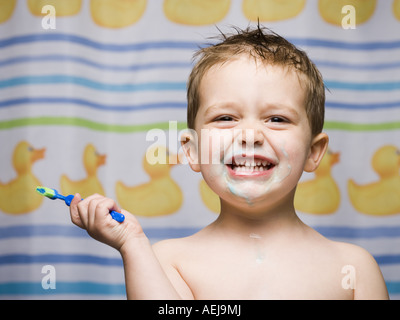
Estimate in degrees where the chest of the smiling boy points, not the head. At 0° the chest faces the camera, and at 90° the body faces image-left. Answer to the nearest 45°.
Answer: approximately 0°
